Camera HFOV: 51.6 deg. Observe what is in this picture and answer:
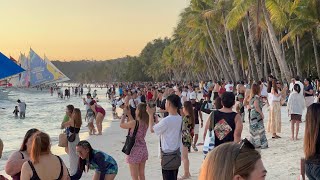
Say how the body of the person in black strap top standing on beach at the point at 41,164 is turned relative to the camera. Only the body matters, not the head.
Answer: away from the camera

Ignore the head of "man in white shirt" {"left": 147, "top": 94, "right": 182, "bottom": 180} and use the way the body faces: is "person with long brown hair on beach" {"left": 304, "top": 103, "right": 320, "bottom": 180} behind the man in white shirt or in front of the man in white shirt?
behind

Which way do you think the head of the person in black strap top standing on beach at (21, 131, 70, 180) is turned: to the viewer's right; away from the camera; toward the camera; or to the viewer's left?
away from the camera

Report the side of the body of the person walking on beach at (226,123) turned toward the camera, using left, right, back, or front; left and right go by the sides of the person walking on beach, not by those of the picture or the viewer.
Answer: back
